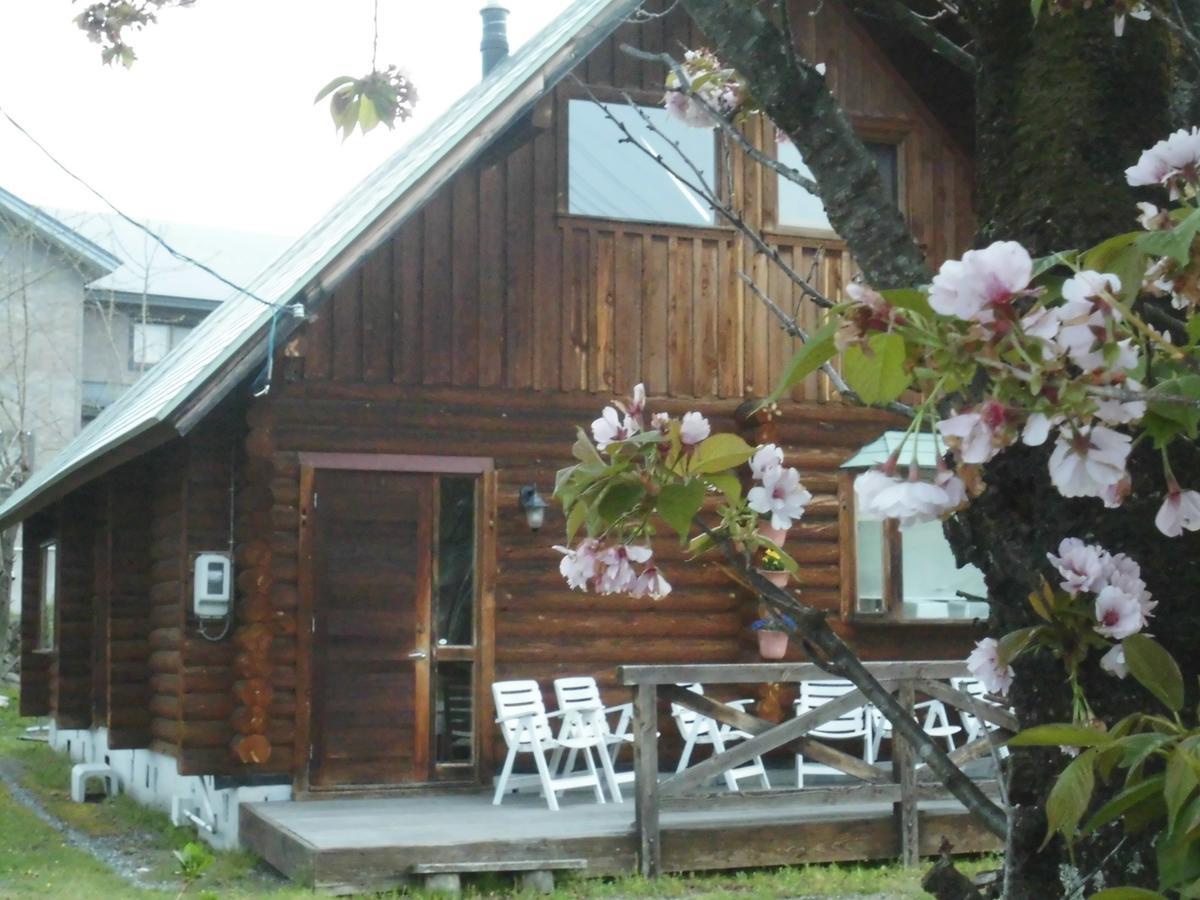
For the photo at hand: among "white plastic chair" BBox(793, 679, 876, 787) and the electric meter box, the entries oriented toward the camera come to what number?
1

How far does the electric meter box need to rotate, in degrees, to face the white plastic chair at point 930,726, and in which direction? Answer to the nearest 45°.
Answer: approximately 90° to its left

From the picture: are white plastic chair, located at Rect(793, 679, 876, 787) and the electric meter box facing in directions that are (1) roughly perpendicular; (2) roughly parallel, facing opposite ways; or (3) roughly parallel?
roughly perpendicular

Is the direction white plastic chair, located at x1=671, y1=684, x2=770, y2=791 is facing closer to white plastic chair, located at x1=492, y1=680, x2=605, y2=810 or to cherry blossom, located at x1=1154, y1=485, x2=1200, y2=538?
the cherry blossom

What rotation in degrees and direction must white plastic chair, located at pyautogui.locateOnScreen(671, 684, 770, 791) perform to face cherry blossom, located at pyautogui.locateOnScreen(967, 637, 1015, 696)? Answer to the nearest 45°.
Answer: approximately 45° to its right

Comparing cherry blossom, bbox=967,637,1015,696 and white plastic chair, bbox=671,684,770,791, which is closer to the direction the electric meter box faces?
the cherry blossom
